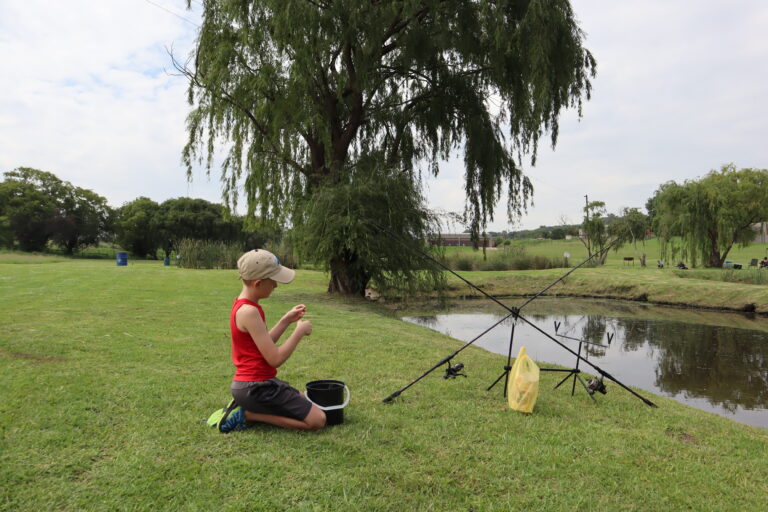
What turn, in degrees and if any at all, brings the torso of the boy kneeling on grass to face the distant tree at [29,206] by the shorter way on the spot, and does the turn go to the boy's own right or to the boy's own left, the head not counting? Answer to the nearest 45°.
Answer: approximately 135° to the boy's own left

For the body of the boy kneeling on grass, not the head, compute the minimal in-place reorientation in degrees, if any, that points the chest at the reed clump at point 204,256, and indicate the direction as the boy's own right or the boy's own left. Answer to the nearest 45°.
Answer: approximately 90° to the boy's own left

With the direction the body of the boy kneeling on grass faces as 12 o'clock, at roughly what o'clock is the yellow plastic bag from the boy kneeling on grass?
The yellow plastic bag is roughly at 12 o'clock from the boy kneeling on grass.

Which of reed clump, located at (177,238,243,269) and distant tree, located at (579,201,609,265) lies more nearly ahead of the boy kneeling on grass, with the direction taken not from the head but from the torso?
the distant tree

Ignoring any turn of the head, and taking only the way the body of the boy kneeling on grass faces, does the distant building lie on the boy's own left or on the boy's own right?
on the boy's own left

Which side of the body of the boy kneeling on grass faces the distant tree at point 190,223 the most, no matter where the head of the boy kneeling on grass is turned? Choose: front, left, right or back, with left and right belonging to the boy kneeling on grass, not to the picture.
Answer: left

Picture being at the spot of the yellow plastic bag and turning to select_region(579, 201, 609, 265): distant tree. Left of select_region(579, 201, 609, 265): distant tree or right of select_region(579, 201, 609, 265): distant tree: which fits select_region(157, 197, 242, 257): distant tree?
left

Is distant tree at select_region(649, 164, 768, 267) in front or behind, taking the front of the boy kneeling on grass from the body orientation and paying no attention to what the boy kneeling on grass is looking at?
in front

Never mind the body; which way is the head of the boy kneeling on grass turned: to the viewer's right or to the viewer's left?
to the viewer's right

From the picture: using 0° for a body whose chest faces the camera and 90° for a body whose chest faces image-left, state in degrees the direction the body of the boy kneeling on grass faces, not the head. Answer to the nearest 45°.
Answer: approximately 270°

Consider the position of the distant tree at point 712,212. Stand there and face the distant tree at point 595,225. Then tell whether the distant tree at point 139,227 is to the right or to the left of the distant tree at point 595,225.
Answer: left

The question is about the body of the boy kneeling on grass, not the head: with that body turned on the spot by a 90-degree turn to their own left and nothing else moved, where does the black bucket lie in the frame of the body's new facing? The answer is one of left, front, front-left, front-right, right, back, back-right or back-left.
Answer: right
